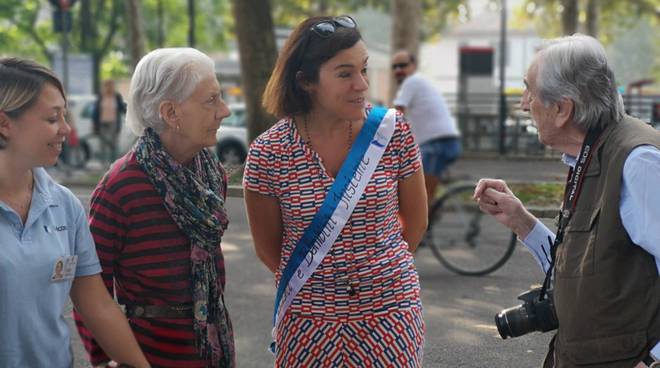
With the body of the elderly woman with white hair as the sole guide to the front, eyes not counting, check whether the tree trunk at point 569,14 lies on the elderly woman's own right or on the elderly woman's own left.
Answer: on the elderly woman's own left

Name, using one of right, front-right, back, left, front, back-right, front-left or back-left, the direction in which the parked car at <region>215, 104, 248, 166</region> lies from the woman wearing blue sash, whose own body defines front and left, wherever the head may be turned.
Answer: back

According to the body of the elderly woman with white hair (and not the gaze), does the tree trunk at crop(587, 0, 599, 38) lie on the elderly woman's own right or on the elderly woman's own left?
on the elderly woman's own left

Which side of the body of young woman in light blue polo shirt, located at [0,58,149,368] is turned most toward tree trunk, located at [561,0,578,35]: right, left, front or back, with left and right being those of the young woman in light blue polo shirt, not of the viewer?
left

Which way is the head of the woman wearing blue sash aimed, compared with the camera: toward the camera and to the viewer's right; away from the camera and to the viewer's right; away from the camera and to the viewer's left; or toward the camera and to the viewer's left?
toward the camera and to the viewer's right

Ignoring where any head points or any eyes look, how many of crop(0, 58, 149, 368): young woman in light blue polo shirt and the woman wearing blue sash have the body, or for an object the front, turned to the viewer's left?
0

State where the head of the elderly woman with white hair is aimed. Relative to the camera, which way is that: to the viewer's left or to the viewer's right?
to the viewer's right

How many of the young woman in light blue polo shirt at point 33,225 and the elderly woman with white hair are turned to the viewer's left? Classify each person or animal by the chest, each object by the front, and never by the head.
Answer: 0

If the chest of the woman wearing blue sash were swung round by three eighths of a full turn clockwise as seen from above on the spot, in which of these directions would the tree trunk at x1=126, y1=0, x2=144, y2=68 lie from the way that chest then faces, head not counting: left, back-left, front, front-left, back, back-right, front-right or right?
front-right

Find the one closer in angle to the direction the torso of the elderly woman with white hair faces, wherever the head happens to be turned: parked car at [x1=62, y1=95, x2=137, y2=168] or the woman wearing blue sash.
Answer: the woman wearing blue sash

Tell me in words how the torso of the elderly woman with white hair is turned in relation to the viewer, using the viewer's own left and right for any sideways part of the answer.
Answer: facing the viewer and to the right of the viewer

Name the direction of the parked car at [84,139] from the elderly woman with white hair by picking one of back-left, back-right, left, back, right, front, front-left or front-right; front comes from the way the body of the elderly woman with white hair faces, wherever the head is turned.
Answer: back-left

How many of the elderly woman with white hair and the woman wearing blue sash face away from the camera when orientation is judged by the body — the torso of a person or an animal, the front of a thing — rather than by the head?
0

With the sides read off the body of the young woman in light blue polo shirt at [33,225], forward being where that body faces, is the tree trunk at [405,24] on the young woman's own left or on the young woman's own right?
on the young woman's own left

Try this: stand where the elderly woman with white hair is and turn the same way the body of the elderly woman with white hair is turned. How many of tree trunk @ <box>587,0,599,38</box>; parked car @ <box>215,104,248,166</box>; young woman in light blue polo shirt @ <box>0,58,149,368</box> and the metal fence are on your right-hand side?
1

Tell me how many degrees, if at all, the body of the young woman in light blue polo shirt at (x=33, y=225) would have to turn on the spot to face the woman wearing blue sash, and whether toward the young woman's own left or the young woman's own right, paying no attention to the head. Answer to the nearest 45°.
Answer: approximately 45° to the young woman's own left

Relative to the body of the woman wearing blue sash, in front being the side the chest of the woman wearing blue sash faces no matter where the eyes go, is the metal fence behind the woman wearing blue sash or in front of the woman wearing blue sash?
behind

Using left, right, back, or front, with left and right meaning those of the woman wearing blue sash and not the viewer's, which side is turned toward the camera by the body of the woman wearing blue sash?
front
